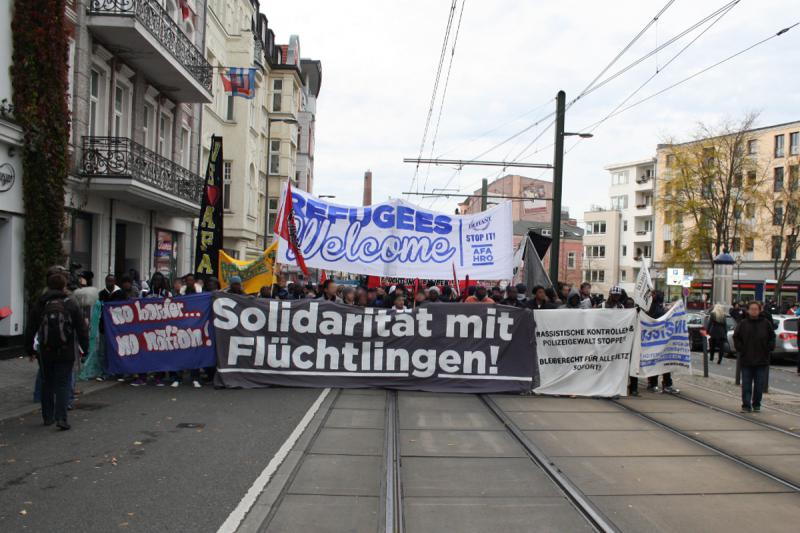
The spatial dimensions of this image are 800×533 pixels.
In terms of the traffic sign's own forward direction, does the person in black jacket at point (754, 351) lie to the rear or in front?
in front

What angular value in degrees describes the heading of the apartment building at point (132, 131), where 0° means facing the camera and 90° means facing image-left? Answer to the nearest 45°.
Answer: approximately 315°

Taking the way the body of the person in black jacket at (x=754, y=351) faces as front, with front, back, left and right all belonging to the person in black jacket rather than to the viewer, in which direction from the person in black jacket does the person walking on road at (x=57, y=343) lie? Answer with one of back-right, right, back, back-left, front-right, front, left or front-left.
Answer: front-right

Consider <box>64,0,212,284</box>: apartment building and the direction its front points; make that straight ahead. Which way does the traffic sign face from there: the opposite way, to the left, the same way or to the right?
to the right

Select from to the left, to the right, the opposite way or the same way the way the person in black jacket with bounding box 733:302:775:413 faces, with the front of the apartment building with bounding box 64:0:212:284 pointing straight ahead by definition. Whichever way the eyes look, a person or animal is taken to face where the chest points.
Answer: to the right

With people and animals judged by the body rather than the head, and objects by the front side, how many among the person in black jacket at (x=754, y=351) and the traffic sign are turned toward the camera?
2

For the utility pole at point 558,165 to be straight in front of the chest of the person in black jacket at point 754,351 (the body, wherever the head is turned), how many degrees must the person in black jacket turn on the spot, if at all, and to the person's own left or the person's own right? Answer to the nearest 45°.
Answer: approximately 135° to the person's own right

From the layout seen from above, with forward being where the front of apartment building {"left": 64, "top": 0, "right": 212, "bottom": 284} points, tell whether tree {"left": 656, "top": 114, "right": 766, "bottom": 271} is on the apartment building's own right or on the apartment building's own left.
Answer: on the apartment building's own left

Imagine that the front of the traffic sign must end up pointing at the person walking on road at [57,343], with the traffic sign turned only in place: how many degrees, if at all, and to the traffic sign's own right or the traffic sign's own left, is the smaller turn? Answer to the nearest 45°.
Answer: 0° — it already faces them

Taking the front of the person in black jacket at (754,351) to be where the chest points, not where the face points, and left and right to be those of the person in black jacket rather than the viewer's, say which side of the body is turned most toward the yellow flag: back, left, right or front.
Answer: right

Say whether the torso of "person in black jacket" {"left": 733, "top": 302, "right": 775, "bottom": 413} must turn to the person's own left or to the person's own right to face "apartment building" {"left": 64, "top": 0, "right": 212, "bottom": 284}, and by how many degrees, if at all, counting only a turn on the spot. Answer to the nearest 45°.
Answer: approximately 90° to the person's own right

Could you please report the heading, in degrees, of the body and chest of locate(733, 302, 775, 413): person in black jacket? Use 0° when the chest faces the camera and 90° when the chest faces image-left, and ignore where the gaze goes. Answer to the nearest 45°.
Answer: approximately 0°
